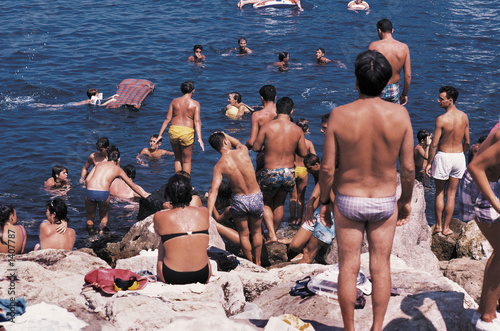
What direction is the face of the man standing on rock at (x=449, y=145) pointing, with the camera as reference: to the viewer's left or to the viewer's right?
to the viewer's left

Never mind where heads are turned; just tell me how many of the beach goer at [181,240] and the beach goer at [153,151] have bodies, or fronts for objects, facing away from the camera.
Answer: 1

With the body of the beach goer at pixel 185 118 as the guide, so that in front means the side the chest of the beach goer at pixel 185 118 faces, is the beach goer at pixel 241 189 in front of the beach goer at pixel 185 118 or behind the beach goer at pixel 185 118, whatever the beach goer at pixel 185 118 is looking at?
behind

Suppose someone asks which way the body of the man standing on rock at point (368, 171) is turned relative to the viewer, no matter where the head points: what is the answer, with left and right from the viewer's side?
facing away from the viewer

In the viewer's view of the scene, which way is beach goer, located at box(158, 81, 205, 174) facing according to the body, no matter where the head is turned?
away from the camera

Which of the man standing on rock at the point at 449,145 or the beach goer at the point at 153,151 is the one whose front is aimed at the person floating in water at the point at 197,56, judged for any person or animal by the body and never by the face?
the man standing on rock

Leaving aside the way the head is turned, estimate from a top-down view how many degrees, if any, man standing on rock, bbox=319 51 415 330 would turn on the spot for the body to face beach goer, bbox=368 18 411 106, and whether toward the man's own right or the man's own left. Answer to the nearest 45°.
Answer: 0° — they already face them

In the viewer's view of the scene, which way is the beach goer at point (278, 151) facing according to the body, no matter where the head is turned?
away from the camera

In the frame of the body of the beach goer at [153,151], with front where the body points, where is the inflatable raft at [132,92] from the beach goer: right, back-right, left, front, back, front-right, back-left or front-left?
back

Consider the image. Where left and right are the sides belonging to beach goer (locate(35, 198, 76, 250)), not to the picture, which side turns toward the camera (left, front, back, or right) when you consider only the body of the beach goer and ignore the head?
back

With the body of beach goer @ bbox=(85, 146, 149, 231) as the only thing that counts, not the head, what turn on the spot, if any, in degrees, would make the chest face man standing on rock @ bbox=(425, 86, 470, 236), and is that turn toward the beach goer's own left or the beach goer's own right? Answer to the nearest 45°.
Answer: approximately 45° to the beach goer's own right
